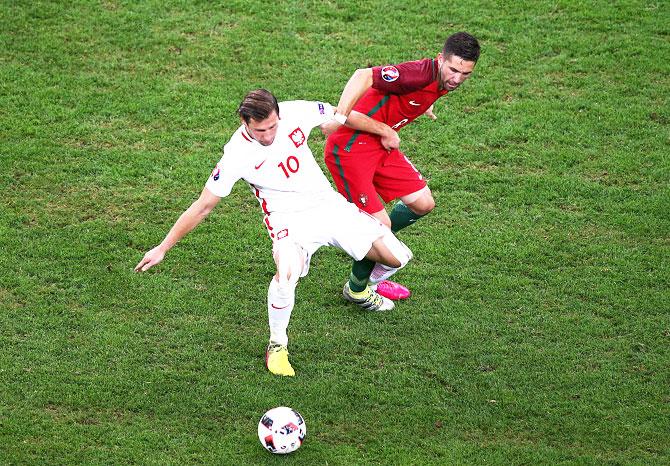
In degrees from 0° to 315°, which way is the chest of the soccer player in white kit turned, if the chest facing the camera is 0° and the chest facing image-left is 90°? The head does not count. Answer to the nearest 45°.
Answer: approximately 0°

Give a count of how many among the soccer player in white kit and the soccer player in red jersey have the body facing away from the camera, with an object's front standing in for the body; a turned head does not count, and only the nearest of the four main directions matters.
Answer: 0

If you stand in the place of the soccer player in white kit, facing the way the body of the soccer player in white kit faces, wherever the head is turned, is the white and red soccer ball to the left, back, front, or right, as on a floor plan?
front

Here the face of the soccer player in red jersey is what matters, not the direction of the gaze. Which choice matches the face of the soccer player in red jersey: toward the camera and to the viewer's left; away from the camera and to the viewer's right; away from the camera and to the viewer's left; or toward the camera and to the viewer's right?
toward the camera and to the viewer's right

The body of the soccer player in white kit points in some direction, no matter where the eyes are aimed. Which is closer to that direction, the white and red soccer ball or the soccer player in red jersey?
the white and red soccer ball

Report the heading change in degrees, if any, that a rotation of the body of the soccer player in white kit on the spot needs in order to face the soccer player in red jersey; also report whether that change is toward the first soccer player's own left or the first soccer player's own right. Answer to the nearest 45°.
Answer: approximately 135° to the first soccer player's own left

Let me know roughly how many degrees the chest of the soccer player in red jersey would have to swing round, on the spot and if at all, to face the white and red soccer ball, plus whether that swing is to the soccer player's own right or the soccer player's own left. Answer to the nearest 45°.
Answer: approximately 45° to the soccer player's own right
